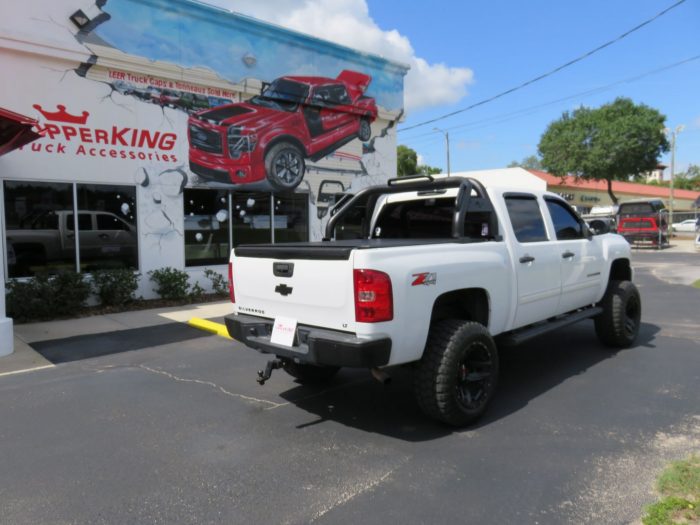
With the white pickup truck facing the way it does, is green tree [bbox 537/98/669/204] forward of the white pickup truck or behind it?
forward

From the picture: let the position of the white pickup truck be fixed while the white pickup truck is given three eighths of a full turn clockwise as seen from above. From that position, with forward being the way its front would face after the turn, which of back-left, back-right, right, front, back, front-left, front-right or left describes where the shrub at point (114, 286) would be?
back-right

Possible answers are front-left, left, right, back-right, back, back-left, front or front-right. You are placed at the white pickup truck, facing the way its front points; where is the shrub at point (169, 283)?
left

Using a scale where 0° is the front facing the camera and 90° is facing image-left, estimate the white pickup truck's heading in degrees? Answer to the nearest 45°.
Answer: approximately 225°

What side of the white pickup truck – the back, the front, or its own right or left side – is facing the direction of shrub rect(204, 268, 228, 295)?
left

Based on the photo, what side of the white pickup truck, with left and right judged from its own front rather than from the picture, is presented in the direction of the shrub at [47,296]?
left
